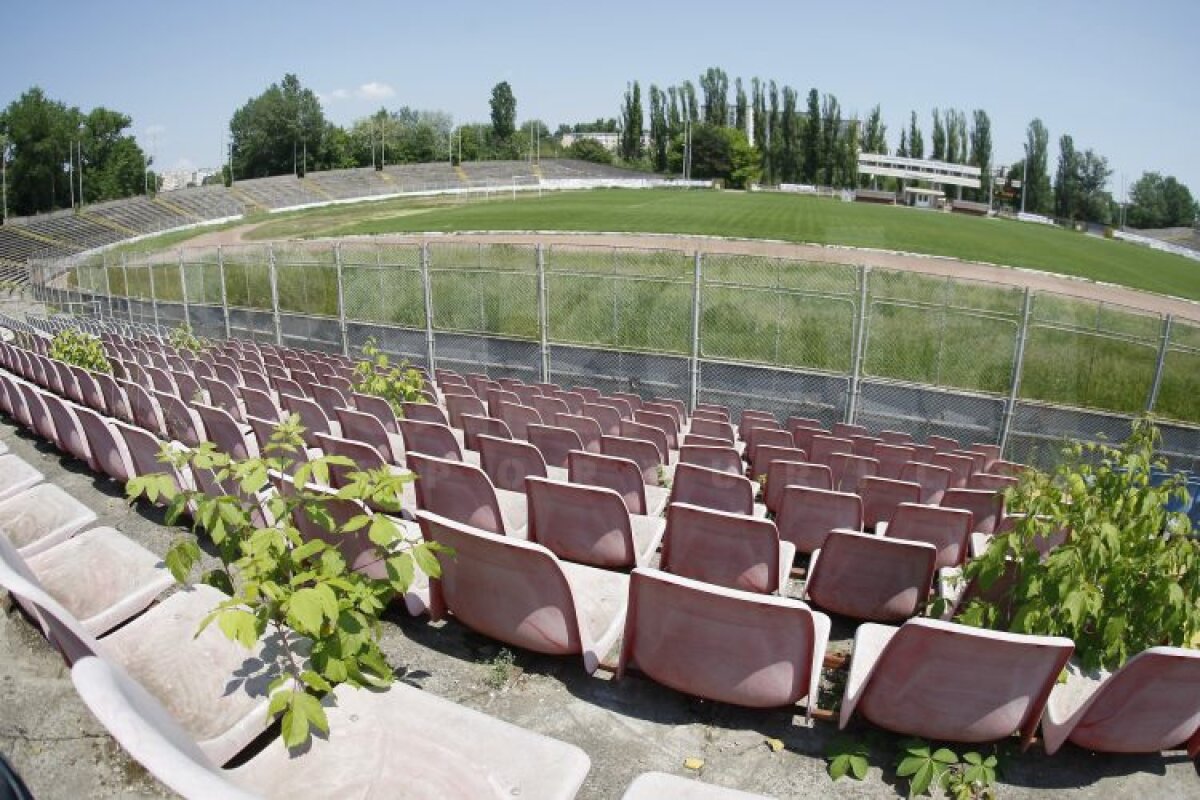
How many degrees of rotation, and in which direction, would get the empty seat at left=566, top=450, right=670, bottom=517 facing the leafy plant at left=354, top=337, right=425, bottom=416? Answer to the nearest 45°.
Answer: approximately 90° to its left

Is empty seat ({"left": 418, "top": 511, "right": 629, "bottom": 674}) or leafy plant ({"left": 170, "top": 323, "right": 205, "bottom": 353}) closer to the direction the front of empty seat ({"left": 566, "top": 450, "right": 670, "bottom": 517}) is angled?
the leafy plant

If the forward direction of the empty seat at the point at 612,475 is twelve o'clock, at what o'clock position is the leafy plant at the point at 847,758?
The leafy plant is roughly at 4 o'clock from the empty seat.

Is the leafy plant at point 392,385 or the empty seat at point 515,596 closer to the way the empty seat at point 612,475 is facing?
the leafy plant

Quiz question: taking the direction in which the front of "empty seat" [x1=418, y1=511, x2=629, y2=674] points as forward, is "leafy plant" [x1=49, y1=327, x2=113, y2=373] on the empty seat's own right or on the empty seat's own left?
on the empty seat's own left

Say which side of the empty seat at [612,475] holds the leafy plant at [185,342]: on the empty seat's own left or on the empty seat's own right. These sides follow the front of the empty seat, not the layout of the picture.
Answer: on the empty seat's own left

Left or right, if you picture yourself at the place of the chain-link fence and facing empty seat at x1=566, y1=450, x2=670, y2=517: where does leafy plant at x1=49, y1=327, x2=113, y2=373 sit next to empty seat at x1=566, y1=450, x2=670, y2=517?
right

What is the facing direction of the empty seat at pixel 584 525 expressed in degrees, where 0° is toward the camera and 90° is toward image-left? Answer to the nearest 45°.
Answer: approximately 225°
